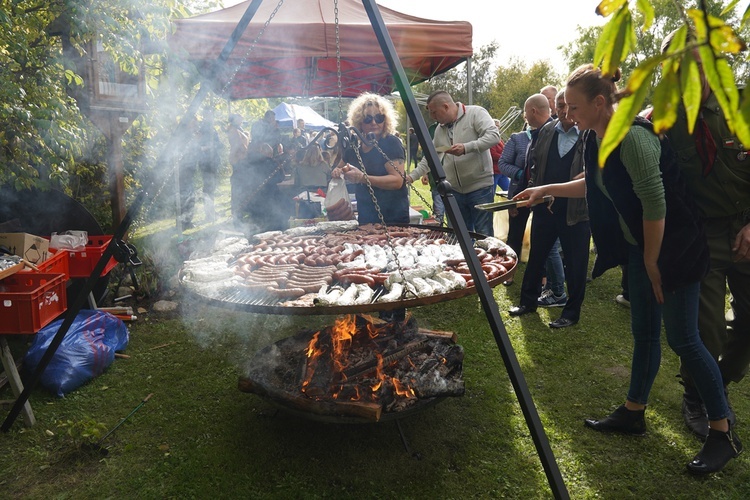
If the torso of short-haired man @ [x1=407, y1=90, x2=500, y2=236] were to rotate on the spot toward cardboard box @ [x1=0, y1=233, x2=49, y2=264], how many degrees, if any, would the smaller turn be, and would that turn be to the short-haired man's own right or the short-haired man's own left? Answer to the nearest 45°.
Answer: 0° — they already face it

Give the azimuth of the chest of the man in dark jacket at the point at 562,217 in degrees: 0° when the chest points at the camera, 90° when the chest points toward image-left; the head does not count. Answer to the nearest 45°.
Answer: approximately 45°

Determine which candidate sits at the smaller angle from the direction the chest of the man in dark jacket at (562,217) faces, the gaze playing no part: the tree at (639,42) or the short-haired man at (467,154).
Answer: the short-haired man

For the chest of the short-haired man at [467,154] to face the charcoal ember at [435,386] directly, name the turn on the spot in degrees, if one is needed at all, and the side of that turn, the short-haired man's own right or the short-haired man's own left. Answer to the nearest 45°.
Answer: approximately 45° to the short-haired man's own left

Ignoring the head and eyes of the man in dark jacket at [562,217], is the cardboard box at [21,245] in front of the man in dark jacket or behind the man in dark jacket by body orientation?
in front

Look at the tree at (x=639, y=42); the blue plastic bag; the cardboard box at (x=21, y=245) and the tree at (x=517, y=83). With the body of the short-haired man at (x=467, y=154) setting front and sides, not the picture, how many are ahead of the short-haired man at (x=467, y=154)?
2

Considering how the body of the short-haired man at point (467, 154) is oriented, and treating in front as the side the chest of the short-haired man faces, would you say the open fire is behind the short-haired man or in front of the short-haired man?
in front

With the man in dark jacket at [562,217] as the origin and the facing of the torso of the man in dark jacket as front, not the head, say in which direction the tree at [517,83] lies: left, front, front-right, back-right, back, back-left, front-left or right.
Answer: back-right
